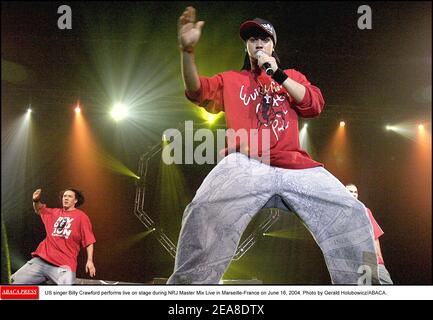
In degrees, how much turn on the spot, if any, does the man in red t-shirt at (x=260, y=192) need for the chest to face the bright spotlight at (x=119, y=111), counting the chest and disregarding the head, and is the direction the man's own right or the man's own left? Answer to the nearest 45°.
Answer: approximately 135° to the man's own right

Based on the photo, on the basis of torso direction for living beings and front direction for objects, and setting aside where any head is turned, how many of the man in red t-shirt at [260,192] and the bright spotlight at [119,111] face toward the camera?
2

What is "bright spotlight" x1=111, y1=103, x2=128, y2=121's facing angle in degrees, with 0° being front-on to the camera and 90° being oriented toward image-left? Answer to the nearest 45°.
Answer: approximately 0°

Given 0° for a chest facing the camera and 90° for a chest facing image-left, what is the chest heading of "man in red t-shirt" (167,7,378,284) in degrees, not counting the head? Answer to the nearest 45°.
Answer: approximately 0°

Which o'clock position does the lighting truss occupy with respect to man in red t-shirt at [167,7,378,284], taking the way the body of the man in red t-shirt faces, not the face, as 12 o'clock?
The lighting truss is roughly at 5 o'clock from the man in red t-shirt.

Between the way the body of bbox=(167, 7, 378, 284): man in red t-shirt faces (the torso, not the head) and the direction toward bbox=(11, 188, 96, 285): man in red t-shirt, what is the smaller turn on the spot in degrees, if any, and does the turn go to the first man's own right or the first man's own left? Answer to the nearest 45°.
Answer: approximately 135° to the first man's own right
